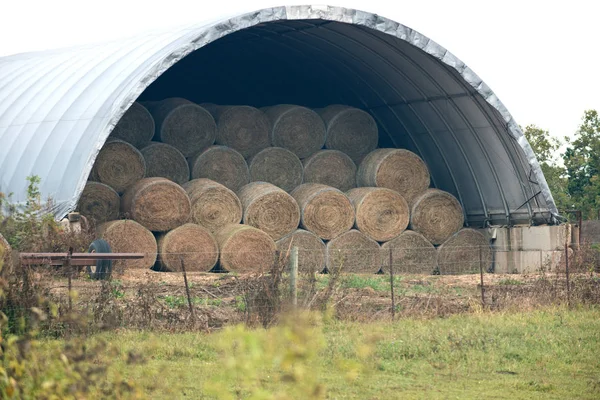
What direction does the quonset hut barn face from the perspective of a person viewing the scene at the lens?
facing the viewer and to the right of the viewer
